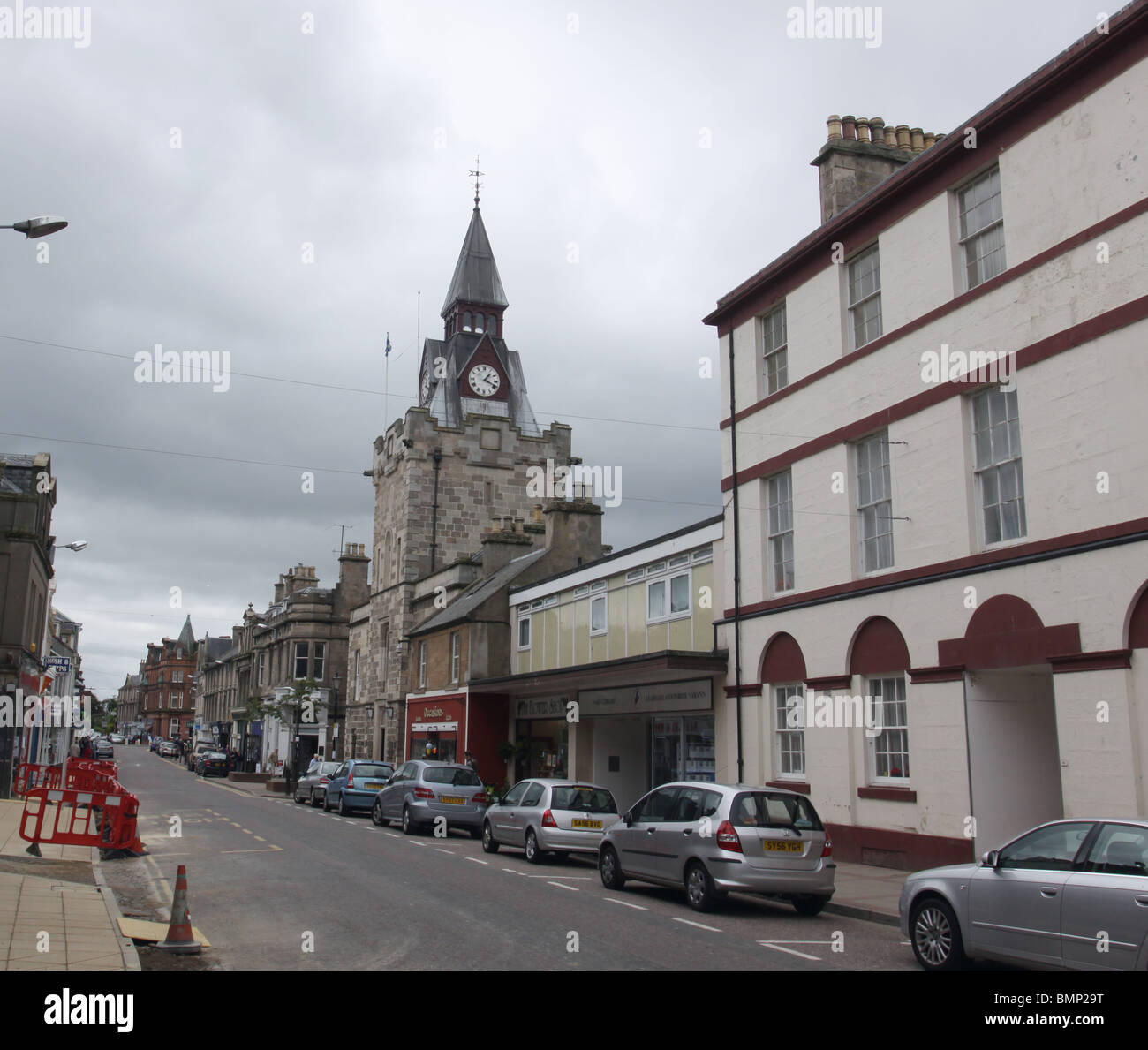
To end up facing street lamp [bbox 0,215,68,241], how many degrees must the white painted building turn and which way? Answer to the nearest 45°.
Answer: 0° — it already faces it

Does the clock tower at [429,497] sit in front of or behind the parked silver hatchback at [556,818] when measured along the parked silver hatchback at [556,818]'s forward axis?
in front

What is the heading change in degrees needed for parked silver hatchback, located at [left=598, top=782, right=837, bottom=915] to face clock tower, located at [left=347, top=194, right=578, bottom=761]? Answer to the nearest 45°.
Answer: approximately 45° to its right

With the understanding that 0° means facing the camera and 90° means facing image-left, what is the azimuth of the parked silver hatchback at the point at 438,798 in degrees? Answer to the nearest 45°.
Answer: approximately 135°

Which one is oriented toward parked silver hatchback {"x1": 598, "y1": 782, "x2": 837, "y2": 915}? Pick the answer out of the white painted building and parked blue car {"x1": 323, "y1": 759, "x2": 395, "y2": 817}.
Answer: the white painted building

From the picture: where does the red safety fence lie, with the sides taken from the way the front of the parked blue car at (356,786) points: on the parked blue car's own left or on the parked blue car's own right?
on the parked blue car's own left

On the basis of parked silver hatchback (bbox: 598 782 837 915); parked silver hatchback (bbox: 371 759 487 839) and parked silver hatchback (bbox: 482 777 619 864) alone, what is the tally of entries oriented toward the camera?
0

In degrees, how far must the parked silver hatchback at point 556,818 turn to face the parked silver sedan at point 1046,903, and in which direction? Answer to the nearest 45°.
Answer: approximately 135° to its left

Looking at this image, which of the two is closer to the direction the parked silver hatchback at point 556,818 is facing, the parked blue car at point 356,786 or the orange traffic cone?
the parked blue car

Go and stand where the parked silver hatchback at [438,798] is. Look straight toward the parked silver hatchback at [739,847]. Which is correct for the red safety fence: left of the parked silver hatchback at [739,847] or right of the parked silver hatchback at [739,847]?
right

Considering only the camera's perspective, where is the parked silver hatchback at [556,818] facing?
facing away from the viewer and to the left of the viewer

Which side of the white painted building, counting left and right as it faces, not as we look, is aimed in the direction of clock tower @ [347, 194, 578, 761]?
right

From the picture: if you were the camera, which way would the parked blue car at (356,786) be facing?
facing away from the viewer and to the left of the viewer

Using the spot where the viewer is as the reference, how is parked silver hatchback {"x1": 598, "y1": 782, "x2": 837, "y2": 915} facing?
facing away from the viewer and to the left of the viewer

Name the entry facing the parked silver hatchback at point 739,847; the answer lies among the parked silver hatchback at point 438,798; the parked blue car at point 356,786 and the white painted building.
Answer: the white painted building

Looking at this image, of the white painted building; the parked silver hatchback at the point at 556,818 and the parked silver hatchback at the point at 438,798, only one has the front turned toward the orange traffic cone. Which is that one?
the white painted building
